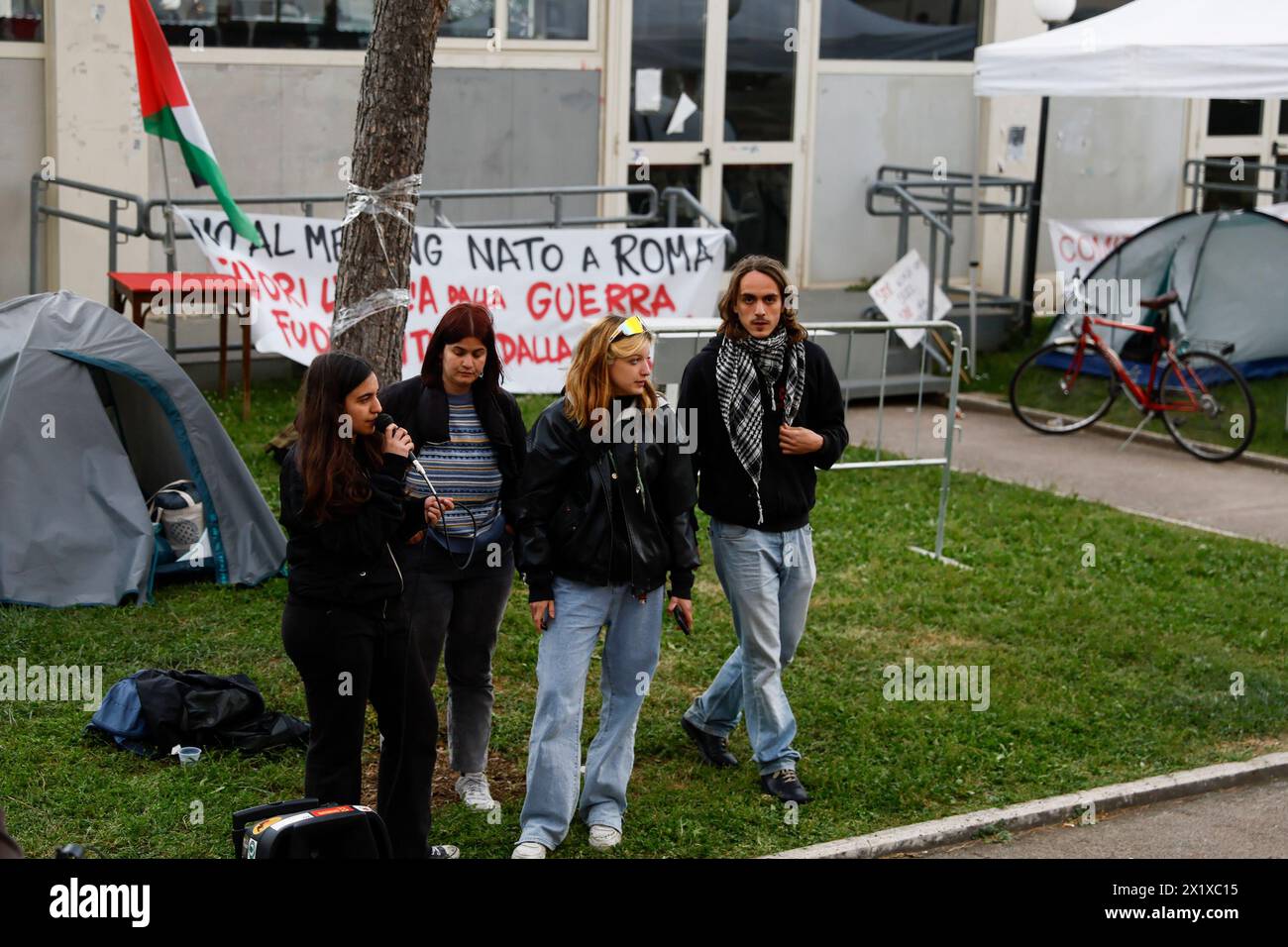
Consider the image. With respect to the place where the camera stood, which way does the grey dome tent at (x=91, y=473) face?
facing the viewer and to the right of the viewer

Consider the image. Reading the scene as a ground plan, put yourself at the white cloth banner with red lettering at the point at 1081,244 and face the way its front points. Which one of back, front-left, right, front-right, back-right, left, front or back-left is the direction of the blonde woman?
front

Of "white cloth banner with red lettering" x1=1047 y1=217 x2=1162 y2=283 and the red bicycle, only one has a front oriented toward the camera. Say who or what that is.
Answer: the white cloth banner with red lettering

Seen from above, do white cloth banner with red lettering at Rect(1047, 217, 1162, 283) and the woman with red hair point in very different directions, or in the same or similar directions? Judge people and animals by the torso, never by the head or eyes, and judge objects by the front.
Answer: same or similar directions

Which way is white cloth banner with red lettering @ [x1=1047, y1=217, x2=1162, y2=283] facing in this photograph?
toward the camera

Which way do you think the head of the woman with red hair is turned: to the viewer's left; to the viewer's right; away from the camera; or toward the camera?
toward the camera

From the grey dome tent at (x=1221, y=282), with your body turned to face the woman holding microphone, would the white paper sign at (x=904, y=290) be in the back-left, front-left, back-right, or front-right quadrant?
front-right

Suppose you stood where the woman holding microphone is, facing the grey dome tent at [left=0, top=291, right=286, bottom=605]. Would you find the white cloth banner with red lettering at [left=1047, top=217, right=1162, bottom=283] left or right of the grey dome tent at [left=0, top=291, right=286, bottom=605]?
right

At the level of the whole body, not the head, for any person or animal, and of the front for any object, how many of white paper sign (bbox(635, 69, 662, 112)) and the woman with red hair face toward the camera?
2

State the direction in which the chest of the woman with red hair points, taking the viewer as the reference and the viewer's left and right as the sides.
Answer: facing the viewer

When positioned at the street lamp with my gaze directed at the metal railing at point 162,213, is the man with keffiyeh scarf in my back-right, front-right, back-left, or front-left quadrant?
front-left
